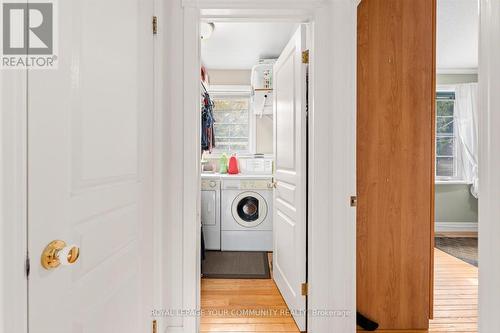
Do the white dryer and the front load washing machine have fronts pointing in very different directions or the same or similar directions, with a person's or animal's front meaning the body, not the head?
same or similar directions

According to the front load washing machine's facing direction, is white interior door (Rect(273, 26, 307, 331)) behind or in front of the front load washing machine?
in front

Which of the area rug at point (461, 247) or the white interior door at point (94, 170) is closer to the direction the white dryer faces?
the white interior door

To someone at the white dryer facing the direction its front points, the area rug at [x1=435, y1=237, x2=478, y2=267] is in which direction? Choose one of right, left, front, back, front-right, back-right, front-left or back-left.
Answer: left

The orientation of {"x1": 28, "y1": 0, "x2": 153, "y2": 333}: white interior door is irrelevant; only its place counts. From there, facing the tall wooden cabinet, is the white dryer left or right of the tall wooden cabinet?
left

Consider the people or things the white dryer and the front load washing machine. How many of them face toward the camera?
2

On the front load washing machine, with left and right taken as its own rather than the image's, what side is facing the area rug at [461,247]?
left

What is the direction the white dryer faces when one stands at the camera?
facing the viewer
